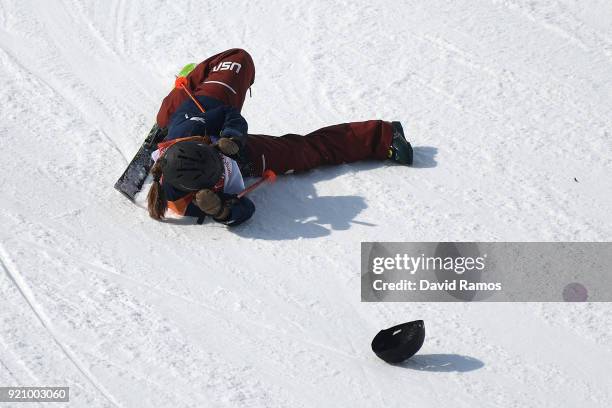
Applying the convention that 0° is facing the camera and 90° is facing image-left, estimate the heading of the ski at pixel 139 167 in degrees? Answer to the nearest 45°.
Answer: approximately 45°
